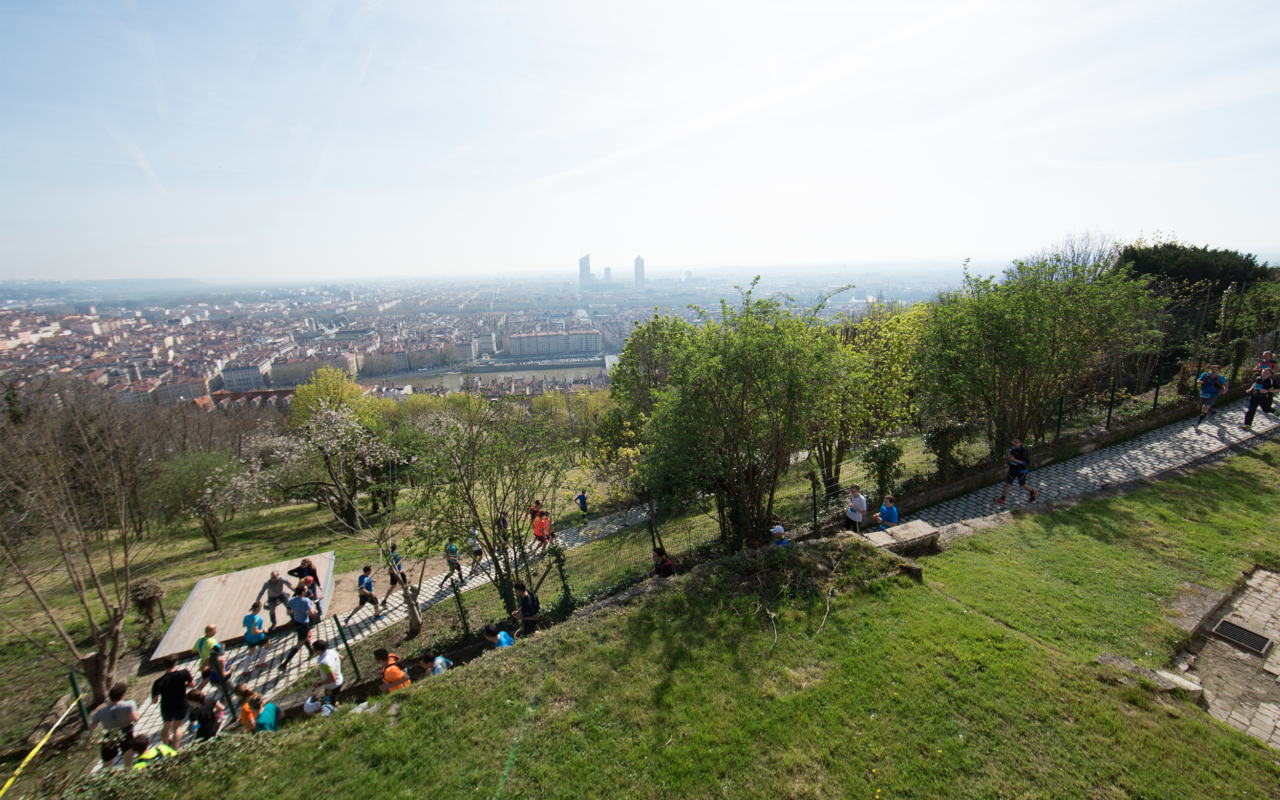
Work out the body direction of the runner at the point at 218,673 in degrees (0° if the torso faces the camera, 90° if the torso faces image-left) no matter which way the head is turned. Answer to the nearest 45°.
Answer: approximately 225°

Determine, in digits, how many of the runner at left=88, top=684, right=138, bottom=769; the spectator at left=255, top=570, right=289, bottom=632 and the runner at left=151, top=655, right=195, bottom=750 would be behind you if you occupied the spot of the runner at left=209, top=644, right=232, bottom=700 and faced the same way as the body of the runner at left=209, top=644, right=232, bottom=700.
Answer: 2

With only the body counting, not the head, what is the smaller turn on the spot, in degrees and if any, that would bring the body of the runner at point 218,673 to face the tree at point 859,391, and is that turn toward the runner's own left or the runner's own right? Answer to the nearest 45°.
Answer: approximately 45° to the runner's own right

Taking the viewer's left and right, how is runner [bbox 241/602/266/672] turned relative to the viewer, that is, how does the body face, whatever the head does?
facing away from the viewer and to the right of the viewer
